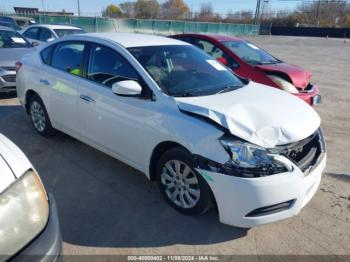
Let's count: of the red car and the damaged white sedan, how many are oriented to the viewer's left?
0

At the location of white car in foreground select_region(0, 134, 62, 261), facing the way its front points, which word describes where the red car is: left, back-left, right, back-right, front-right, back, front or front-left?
left

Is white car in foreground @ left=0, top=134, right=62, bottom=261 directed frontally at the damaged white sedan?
no

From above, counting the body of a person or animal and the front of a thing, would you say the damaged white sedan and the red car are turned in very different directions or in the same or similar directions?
same or similar directions

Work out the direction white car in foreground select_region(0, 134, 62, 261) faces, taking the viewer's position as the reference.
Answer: facing the viewer and to the right of the viewer

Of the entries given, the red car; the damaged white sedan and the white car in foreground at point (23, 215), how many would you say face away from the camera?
0

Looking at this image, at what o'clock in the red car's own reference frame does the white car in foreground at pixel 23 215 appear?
The white car in foreground is roughly at 2 o'clock from the red car.

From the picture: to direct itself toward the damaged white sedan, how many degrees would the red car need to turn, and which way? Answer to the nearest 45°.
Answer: approximately 45° to its right

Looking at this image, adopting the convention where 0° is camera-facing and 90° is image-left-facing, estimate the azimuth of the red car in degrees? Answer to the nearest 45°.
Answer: approximately 315°

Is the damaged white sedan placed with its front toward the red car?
no
